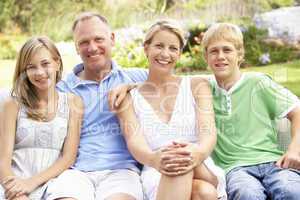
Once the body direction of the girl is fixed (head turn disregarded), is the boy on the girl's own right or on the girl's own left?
on the girl's own left

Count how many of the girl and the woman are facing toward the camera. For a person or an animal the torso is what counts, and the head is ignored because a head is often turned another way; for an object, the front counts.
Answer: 2

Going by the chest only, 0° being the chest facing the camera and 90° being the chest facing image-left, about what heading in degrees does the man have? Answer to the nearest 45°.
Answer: approximately 0°

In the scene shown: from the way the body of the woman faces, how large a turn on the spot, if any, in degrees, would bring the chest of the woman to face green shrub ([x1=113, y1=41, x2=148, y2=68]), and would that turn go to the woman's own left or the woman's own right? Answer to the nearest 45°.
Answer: approximately 180°

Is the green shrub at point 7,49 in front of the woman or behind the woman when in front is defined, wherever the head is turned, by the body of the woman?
behind
